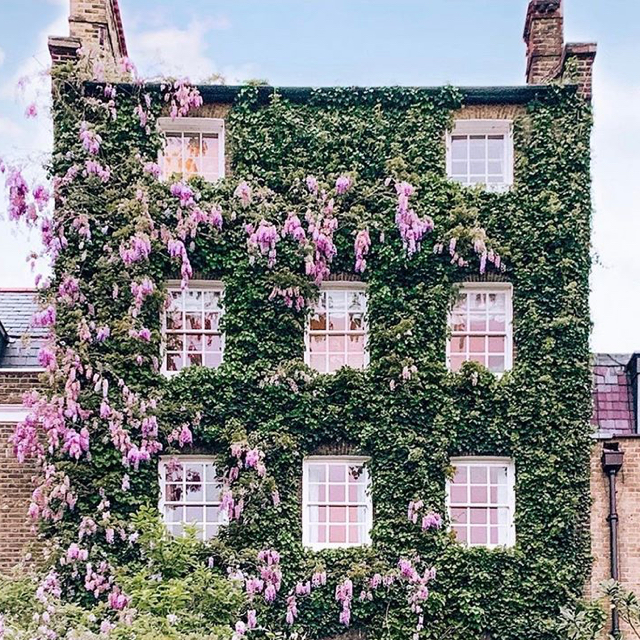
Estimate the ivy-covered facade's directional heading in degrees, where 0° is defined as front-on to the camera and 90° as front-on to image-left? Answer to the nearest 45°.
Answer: approximately 0°

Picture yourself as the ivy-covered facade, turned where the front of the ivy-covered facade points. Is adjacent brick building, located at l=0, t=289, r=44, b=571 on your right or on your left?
on your right
